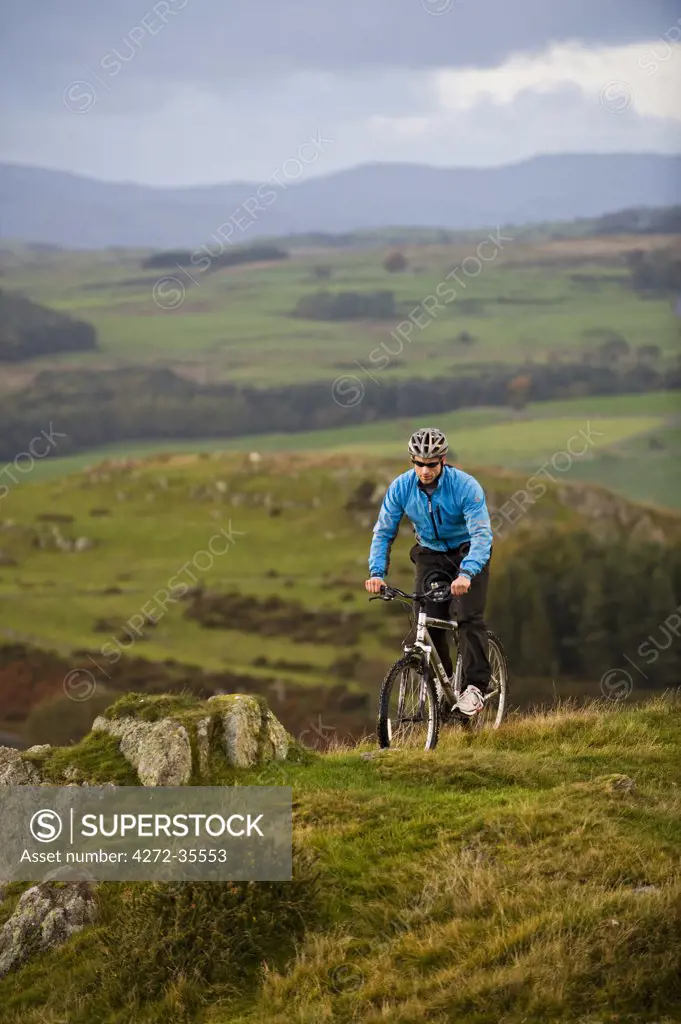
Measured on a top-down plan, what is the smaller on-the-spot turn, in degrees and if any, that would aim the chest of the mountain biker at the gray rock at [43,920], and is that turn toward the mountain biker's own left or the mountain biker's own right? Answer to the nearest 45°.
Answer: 0° — they already face it

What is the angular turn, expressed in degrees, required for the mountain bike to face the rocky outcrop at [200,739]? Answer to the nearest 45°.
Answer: approximately 45° to its right

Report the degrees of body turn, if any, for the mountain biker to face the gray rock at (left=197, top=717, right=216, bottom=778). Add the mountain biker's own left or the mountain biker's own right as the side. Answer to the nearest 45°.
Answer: approximately 45° to the mountain biker's own right

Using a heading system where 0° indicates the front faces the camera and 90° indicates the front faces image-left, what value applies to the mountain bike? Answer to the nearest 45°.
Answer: approximately 45°

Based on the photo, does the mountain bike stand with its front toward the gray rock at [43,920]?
yes

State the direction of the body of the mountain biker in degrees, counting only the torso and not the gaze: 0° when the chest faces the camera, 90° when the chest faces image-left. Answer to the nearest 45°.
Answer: approximately 45°
